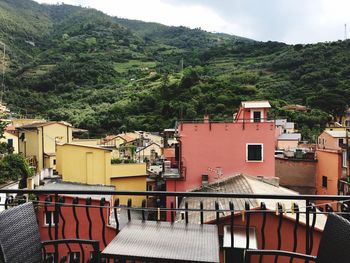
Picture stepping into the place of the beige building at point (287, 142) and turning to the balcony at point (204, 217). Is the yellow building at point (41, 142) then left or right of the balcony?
right

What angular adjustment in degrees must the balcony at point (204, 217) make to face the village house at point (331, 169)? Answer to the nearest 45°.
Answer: approximately 45° to its right

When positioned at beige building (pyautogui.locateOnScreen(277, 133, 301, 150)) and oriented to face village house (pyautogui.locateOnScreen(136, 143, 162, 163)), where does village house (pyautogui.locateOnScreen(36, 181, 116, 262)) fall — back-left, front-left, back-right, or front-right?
front-left

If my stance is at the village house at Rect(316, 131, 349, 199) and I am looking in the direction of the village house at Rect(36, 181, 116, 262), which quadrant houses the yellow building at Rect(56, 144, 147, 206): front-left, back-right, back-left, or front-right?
front-right

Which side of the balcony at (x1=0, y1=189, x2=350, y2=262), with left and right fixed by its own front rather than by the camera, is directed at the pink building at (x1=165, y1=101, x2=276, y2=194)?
front

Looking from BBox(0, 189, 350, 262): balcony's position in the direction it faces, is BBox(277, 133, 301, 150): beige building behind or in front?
in front

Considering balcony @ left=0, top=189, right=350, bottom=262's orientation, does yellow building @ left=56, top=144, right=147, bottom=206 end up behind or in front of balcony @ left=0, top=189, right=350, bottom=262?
in front

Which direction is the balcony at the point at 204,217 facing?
away from the camera
